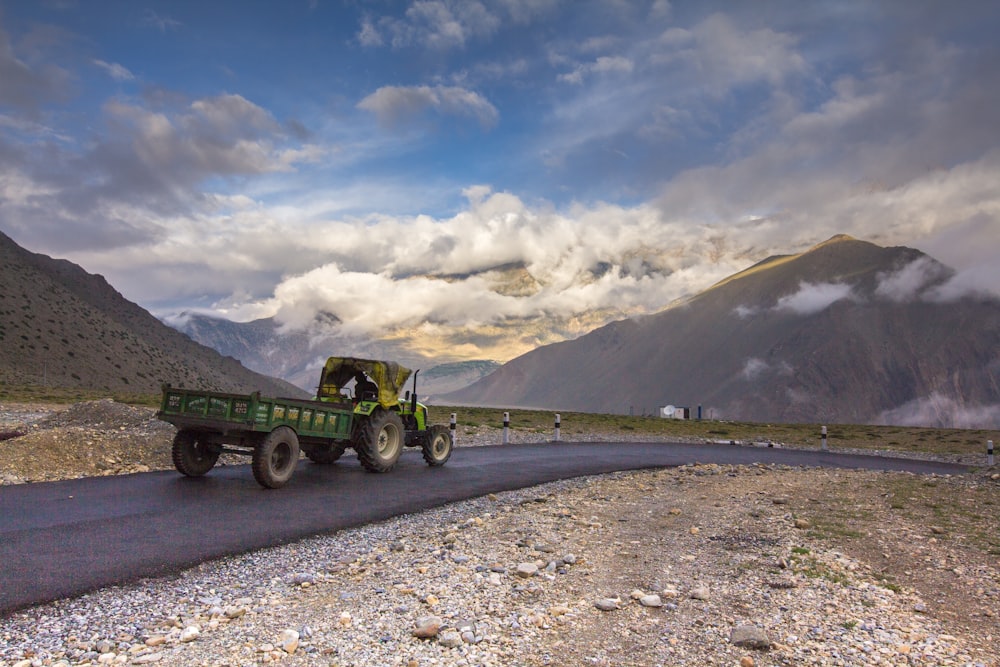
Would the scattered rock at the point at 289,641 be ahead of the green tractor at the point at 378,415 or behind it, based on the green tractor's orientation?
behind

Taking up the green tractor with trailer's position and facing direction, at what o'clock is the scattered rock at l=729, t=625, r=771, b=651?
The scattered rock is roughly at 4 o'clock from the green tractor with trailer.

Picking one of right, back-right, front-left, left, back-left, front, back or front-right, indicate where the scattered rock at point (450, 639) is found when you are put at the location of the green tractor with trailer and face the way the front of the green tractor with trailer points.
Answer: back-right

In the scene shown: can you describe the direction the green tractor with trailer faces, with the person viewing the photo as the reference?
facing away from the viewer and to the right of the viewer

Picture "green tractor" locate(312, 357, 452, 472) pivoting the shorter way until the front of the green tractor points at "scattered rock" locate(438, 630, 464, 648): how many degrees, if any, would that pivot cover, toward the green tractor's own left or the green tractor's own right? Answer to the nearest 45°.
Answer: approximately 135° to the green tractor's own right

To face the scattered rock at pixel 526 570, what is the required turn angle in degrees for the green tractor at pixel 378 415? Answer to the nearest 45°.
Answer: approximately 135° to its right

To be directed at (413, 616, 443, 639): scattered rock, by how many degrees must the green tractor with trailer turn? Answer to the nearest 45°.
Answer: approximately 135° to its right

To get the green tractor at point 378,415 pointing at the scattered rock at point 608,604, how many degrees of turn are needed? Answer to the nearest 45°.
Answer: approximately 135° to its right

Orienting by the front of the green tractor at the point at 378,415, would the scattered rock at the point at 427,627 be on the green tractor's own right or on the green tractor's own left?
on the green tractor's own right

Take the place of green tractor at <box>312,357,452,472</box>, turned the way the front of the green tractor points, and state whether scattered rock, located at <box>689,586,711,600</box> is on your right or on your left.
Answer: on your right
